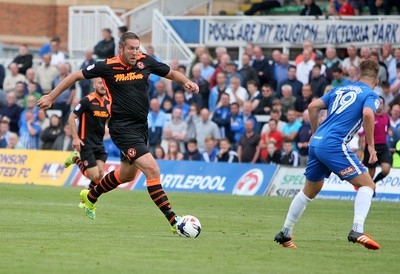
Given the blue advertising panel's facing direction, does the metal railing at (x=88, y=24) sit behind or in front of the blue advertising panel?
behind

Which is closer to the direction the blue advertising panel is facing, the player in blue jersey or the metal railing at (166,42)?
the player in blue jersey

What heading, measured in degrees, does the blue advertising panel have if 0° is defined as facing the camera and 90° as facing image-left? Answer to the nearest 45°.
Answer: approximately 0°

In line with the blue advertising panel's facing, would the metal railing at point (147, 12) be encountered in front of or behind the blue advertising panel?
behind

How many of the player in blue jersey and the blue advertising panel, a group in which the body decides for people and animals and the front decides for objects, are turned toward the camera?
1

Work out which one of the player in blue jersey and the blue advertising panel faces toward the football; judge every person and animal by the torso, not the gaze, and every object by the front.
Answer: the blue advertising panel

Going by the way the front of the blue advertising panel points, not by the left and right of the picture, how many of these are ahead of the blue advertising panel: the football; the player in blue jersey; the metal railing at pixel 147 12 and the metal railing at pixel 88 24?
2
